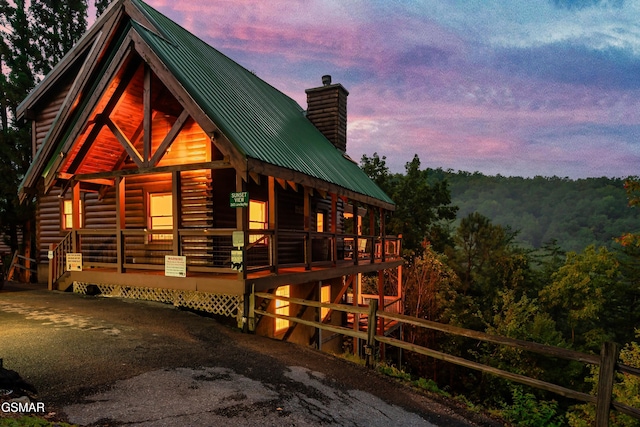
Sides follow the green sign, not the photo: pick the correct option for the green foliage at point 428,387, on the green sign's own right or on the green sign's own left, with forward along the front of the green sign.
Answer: on the green sign's own left

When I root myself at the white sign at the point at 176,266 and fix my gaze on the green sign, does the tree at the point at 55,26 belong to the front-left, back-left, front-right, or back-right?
back-left

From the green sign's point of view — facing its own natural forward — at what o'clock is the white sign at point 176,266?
The white sign is roughly at 3 o'clock from the green sign.

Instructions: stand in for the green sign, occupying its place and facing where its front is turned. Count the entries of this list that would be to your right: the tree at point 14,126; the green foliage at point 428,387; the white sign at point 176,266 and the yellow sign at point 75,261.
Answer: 3

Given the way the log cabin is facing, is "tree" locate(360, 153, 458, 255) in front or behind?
behind

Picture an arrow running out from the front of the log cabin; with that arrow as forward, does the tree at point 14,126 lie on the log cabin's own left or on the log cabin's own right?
on the log cabin's own right

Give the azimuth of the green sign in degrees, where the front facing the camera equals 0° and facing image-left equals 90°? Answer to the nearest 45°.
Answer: approximately 45°

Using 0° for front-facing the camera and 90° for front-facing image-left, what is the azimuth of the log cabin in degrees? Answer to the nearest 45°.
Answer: approximately 45°

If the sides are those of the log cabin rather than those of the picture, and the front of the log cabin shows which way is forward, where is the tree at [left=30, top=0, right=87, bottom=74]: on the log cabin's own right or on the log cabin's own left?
on the log cabin's own right
